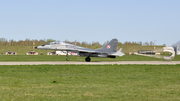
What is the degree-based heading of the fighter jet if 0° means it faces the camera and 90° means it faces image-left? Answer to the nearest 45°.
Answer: approximately 90°
